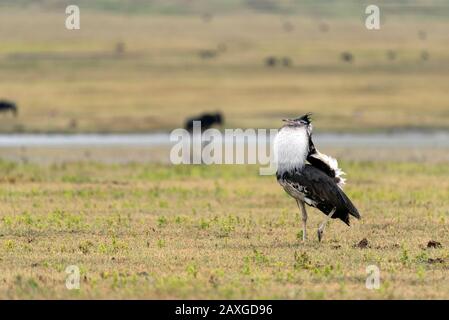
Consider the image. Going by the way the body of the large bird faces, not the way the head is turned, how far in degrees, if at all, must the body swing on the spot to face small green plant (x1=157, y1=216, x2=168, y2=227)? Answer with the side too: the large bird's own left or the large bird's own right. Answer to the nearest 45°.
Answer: approximately 45° to the large bird's own right

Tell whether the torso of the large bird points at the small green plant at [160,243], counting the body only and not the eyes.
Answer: yes

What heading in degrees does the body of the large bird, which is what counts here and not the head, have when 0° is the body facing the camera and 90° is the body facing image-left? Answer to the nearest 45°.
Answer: approximately 90°
